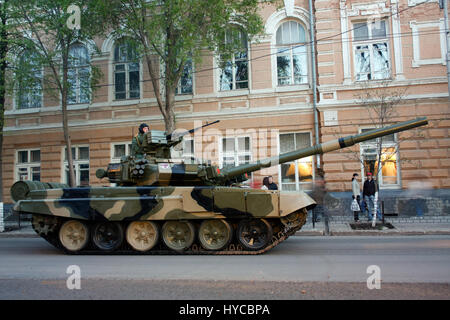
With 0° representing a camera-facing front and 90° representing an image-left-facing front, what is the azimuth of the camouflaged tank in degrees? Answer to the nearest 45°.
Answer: approximately 270°

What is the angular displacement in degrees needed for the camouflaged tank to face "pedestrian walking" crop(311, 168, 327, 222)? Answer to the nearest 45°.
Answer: approximately 45° to its left

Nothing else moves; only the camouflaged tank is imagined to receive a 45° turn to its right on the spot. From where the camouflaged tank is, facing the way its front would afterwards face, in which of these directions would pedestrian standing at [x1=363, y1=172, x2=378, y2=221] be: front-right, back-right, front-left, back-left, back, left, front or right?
left
